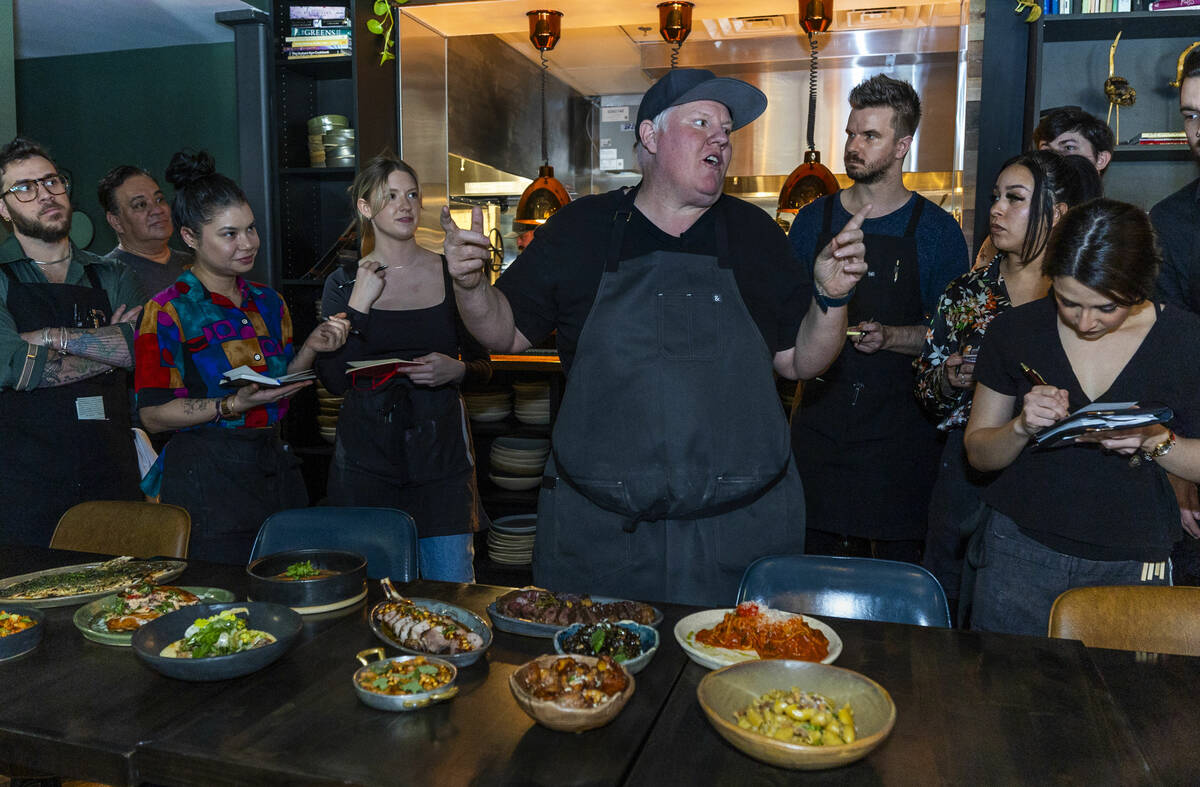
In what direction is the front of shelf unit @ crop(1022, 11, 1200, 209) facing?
toward the camera

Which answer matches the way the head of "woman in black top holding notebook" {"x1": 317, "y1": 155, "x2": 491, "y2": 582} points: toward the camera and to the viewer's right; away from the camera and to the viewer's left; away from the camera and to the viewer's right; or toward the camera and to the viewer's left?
toward the camera and to the viewer's right

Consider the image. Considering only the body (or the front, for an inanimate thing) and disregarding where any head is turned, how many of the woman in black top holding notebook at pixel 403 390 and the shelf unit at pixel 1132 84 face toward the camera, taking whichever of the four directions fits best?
2

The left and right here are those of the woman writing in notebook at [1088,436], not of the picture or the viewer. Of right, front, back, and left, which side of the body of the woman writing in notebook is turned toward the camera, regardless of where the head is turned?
front

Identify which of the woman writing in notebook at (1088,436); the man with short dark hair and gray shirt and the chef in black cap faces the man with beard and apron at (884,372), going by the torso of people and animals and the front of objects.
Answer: the man with short dark hair and gray shirt

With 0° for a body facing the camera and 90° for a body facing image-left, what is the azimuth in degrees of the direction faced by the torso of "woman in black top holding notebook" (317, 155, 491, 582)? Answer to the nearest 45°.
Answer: approximately 0°

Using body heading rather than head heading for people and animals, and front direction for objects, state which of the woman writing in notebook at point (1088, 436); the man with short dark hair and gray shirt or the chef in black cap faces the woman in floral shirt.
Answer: the man with short dark hair and gray shirt

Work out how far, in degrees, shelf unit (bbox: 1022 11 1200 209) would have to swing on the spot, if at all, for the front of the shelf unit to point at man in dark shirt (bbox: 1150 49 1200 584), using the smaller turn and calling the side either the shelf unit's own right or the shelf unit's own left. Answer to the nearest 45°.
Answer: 0° — it already faces them

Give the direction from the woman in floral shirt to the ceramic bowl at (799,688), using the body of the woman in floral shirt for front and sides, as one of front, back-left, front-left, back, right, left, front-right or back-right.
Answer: front-left

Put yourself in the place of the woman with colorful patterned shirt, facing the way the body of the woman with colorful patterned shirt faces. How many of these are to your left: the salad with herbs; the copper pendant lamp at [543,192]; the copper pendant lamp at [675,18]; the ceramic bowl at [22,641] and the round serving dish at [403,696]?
2

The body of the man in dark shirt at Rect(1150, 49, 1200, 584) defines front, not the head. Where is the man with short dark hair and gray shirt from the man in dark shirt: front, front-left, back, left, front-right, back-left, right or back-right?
front-right

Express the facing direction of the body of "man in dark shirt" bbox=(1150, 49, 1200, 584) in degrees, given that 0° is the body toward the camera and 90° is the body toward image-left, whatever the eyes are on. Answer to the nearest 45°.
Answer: approximately 45°

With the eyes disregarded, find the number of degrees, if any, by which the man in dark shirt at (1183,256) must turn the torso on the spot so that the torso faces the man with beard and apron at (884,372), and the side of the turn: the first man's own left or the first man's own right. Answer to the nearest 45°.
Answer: approximately 45° to the first man's own right
